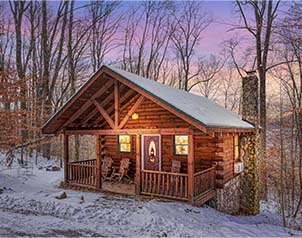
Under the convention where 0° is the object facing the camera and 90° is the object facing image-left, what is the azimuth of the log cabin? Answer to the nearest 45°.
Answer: approximately 45°

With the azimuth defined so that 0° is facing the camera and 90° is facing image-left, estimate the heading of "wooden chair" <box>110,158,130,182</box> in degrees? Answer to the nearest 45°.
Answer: approximately 45°

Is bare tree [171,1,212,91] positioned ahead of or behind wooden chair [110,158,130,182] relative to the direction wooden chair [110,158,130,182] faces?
behind

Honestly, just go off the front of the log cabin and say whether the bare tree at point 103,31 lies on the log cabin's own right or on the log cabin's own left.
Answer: on the log cabin's own right

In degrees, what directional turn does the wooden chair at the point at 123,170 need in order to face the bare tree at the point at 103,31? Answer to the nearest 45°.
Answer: approximately 135° to its right

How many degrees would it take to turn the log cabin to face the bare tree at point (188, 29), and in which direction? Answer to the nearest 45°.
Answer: approximately 135° to its right

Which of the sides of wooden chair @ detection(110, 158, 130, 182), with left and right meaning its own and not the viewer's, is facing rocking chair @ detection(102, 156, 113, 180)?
right
